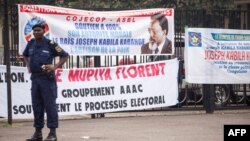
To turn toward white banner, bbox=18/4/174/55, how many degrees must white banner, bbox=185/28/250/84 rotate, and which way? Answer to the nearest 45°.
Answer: approximately 45° to its right

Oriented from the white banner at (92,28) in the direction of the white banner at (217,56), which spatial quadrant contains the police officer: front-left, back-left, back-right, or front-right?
back-right

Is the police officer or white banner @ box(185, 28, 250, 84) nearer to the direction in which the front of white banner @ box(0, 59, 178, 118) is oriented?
the police officer

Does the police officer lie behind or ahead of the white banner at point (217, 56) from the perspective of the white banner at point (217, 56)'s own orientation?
ahead

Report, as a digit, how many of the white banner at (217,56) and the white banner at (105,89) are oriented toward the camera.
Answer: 2

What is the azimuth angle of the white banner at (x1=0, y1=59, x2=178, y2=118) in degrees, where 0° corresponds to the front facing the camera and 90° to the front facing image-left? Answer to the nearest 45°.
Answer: approximately 0°

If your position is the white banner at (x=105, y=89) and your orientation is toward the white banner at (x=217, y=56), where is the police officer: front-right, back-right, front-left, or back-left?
back-right

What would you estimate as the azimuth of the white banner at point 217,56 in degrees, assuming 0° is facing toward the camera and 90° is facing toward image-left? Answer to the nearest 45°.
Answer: approximately 0°

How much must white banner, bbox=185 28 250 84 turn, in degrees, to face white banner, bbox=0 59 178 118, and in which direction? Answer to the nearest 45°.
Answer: approximately 45° to its right
